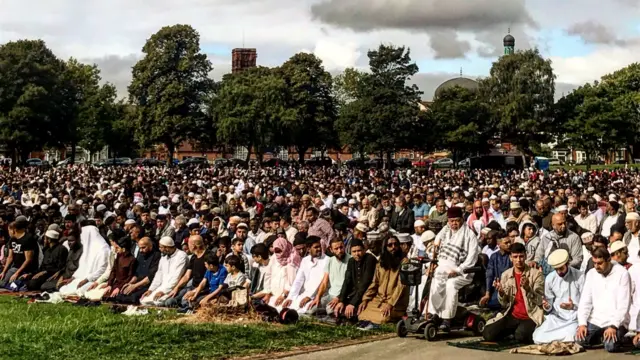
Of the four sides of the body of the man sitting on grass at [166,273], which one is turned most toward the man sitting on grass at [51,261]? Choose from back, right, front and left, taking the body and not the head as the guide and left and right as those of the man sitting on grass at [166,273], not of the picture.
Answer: right

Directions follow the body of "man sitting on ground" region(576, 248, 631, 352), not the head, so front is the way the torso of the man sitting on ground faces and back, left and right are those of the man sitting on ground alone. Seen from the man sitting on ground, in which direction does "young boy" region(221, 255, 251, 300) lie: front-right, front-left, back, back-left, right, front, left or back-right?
front-right

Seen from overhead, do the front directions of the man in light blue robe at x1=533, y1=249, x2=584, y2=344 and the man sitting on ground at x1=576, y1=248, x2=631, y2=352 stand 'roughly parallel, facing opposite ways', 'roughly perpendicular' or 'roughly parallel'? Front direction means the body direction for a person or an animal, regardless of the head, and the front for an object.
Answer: roughly parallel

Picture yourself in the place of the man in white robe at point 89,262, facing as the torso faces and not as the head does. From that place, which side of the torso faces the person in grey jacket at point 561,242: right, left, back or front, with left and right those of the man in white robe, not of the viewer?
left

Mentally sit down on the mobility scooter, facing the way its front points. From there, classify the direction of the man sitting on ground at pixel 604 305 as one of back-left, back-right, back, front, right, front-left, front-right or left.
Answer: back-left

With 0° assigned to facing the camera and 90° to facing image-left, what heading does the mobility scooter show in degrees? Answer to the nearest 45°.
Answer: approximately 45°

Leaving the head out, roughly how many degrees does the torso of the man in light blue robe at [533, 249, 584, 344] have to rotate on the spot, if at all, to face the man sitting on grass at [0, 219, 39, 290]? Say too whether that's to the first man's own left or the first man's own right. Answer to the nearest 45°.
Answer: approximately 45° to the first man's own right

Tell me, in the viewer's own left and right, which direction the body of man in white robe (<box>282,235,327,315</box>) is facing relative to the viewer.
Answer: facing the viewer and to the left of the viewer

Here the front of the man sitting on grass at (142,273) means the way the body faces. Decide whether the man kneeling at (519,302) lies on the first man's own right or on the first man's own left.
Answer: on the first man's own left

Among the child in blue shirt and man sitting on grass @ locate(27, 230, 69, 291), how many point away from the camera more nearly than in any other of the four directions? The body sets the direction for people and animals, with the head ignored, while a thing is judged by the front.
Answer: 0

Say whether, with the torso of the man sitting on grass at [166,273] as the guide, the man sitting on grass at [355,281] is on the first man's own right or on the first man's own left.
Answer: on the first man's own left

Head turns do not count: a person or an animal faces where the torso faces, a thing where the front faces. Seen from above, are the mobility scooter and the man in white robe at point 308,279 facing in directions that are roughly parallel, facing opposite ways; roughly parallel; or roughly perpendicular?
roughly parallel

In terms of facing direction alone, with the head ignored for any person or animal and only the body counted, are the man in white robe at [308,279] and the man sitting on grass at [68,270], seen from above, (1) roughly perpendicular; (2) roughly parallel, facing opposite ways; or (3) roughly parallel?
roughly parallel

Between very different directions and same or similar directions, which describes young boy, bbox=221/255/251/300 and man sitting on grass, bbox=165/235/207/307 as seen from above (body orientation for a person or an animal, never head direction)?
same or similar directions

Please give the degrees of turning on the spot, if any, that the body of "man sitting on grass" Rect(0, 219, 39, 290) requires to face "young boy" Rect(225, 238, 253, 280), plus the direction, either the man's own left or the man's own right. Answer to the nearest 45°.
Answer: approximately 90° to the man's own left
